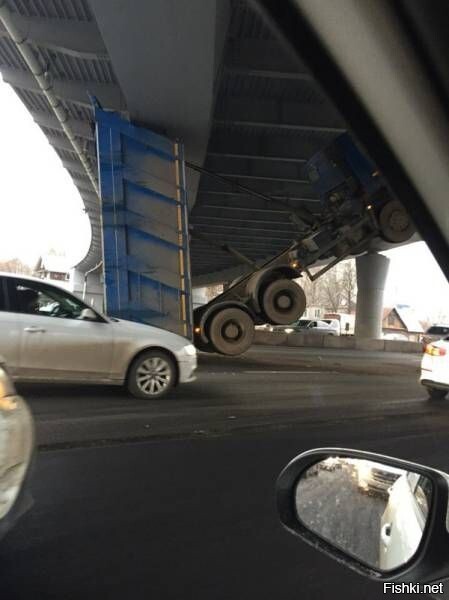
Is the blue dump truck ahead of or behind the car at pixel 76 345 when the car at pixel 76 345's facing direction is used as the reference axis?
ahead

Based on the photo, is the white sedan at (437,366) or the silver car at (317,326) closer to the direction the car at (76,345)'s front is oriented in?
the white sedan

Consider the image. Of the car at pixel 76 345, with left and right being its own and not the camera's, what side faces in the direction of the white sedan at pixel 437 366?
front

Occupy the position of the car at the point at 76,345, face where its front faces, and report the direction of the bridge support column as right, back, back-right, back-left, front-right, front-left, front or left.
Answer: front-left

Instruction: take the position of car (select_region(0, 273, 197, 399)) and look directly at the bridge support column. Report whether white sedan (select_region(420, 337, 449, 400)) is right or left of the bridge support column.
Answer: right

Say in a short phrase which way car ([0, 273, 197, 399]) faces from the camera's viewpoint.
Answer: facing to the right of the viewer

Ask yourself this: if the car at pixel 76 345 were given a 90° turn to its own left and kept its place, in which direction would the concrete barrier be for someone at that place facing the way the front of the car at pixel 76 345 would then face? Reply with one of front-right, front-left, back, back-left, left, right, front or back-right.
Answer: front-right
